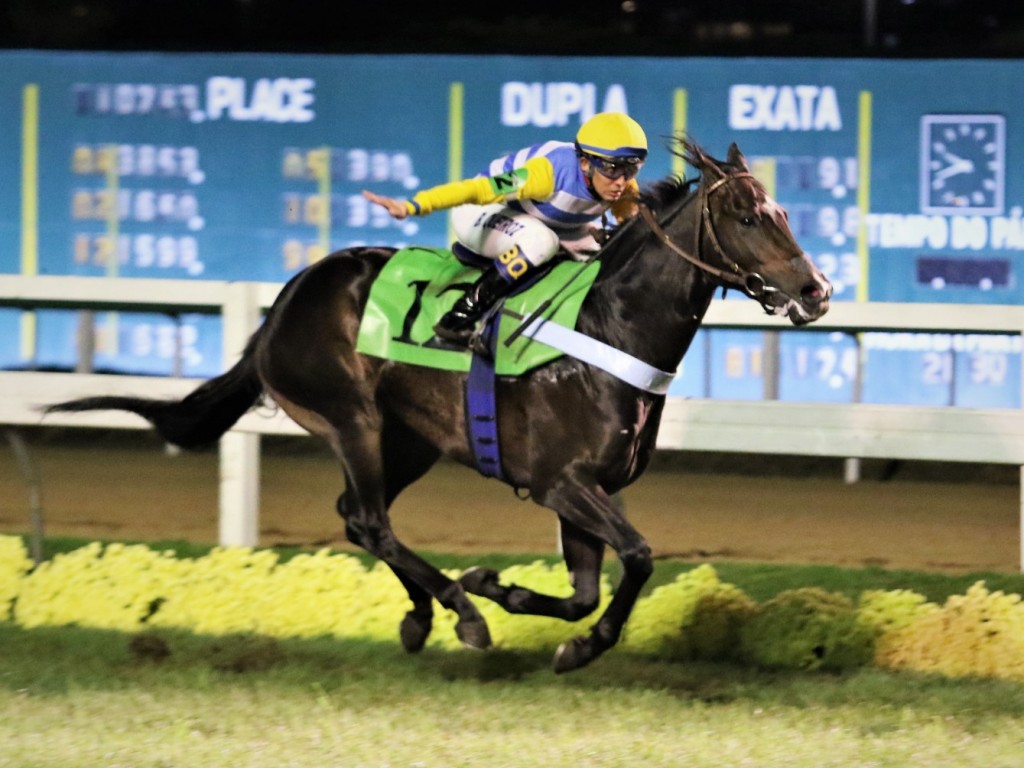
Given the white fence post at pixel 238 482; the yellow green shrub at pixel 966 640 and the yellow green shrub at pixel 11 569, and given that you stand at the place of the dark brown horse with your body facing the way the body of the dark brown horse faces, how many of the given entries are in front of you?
1

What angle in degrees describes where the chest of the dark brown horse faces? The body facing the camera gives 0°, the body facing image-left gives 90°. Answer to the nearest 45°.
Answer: approximately 270°

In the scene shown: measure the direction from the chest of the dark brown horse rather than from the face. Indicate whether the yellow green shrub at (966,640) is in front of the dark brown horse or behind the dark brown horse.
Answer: in front

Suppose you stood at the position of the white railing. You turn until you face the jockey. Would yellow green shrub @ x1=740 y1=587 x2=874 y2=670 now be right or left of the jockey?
left

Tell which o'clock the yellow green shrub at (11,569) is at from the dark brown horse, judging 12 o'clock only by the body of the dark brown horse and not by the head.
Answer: The yellow green shrub is roughly at 7 o'clock from the dark brown horse.

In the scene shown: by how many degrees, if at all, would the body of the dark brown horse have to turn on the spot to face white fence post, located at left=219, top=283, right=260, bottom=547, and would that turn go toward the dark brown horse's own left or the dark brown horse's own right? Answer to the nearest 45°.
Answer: approximately 135° to the dark brown horse's own left
